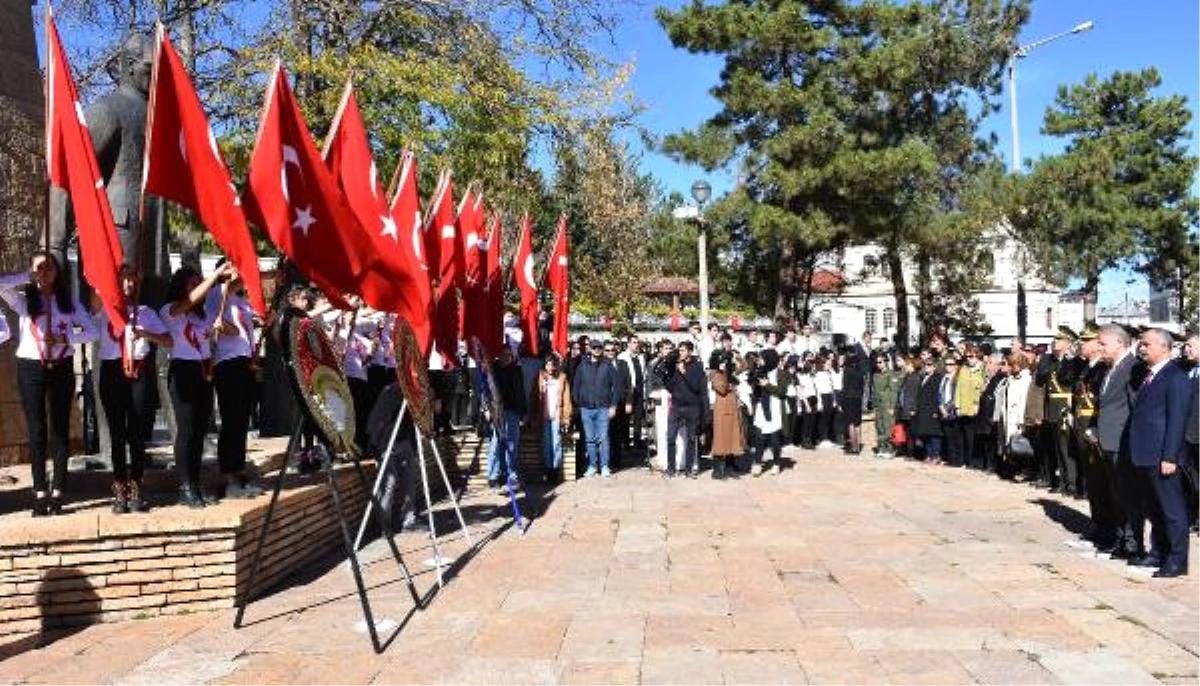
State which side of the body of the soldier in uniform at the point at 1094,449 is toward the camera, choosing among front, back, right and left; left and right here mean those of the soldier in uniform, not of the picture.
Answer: left

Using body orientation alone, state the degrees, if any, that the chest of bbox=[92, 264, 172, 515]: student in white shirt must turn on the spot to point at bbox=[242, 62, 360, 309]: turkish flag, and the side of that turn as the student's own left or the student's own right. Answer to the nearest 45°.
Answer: approximately 45° to the student's own left

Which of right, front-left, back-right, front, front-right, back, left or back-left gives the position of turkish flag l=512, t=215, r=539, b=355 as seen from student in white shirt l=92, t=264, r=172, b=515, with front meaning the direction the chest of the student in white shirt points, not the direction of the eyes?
back-left

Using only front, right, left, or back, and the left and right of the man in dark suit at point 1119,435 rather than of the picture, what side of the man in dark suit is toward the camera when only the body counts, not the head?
left

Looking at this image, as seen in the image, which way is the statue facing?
to the viewer's right

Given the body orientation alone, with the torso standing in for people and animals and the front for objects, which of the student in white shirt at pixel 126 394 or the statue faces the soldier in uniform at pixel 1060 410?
the statue

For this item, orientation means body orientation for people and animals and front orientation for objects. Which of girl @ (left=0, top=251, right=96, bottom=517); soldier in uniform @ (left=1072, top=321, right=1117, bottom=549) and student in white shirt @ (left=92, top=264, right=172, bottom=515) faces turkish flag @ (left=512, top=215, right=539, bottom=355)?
the soldier in uniform

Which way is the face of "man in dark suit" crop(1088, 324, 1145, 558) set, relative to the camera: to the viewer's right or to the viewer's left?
to the viewer's left

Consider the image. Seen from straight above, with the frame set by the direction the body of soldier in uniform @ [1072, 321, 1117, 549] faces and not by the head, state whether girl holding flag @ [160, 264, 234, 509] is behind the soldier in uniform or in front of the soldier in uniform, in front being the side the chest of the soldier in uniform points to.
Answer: in front

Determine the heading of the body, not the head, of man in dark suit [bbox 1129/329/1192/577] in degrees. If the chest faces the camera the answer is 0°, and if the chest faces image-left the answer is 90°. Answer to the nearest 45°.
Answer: approximately 90°

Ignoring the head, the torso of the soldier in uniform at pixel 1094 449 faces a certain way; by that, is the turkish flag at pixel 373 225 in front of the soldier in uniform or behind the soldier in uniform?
in front

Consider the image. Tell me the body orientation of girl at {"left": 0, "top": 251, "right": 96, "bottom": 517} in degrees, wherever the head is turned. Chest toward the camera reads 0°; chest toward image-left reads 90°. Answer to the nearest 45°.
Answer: approximately 0°
